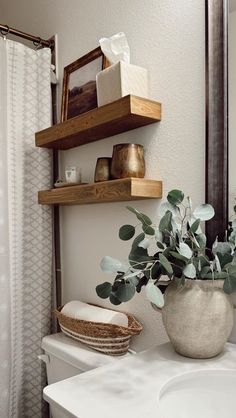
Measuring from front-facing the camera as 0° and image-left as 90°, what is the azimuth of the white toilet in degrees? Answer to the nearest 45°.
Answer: approximately 45°

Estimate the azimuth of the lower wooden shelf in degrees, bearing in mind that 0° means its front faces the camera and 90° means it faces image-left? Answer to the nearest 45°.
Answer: approximately 45°

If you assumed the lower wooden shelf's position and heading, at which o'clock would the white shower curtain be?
The white shower curtain is roughly at 3 o'clock from the lower wooden shelf.

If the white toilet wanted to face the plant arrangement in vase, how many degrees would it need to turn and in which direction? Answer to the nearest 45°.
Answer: approximately 90° to its left
